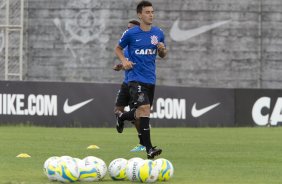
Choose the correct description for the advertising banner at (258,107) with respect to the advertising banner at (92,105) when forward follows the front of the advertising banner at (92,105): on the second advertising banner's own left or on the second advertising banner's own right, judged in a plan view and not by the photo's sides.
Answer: on the second advertising banner's own left

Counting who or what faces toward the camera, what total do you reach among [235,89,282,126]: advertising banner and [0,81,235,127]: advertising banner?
2

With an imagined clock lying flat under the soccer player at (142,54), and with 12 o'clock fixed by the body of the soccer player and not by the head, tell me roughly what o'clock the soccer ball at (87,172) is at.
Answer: The soccer ball is roughly at 2 o'clock from the soccer player.

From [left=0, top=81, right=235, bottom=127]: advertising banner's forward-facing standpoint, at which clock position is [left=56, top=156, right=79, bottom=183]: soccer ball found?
The soccer ball is roughly at 12 o'clock from the advertising banner.

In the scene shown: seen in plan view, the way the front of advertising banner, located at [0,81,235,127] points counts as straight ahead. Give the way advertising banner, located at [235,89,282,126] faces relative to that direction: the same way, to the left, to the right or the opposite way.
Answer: the same way

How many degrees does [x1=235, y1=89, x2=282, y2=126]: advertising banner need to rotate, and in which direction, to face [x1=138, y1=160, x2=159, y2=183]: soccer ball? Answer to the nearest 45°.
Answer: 0° — it already faces it

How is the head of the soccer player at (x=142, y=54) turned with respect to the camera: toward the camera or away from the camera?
toward the camera

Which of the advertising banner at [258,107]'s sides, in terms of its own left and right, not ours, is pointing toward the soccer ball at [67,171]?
front

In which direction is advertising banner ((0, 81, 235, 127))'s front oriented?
toward the camera

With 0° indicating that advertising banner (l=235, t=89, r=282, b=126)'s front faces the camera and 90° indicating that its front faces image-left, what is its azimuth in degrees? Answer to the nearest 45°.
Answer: approximately 0°

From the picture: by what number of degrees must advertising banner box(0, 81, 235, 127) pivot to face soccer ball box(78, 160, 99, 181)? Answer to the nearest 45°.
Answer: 0° — it already faces it

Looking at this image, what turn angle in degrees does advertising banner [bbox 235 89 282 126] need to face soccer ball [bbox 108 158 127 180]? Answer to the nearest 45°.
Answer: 0° — it already faces it

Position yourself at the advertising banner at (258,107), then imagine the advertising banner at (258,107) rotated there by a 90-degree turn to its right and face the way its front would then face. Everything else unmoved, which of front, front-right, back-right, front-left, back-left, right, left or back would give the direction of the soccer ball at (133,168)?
left

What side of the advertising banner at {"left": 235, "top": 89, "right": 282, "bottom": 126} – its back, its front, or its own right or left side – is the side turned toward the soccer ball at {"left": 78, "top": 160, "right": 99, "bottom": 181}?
front

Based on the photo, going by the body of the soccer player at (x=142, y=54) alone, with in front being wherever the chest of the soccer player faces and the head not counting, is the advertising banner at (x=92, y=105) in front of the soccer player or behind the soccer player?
behind

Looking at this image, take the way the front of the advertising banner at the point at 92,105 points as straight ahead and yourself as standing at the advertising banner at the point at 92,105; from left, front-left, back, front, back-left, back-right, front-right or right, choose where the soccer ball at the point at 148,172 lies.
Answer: front
